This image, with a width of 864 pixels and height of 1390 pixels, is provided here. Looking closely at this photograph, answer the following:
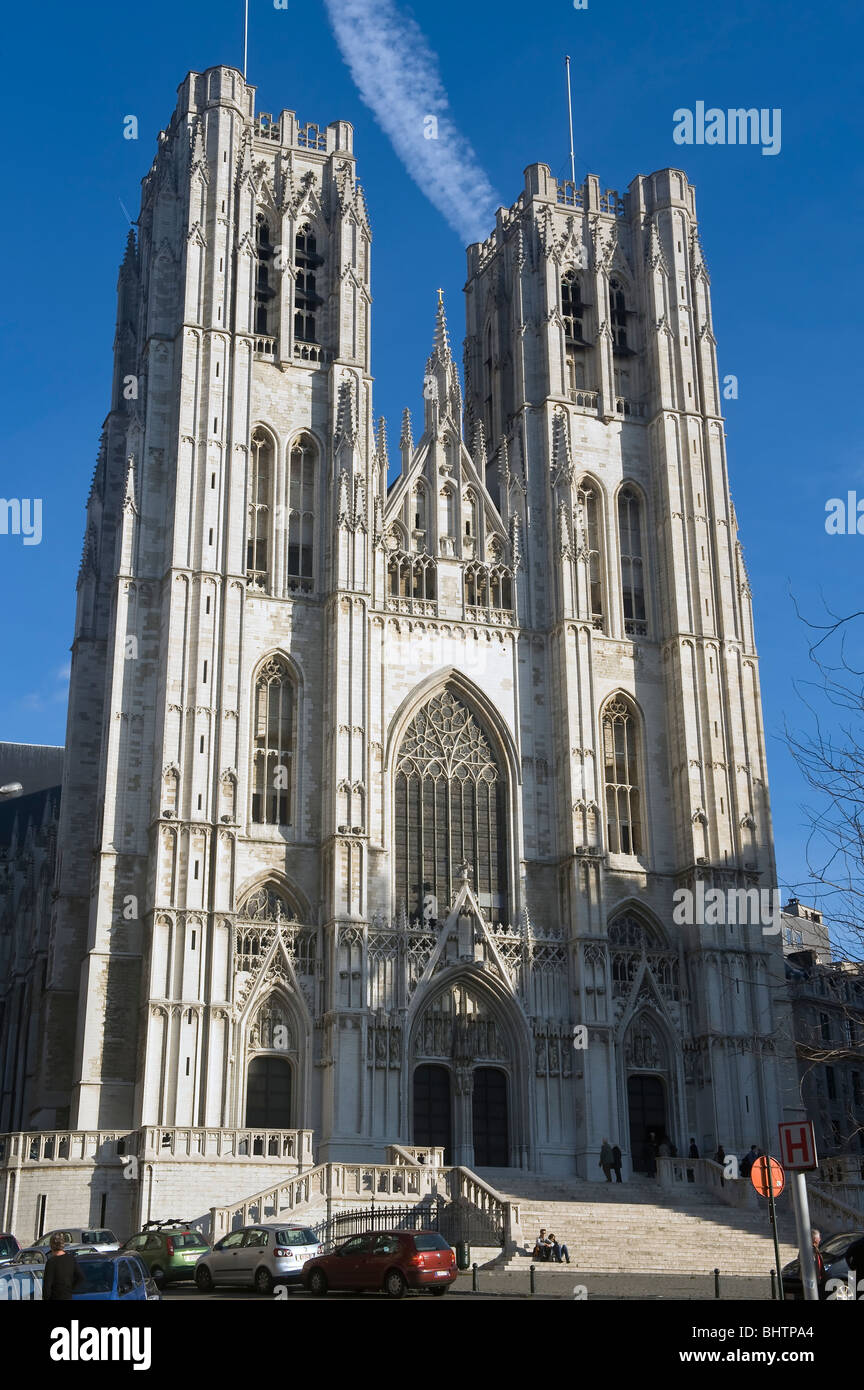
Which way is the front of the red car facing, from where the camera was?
facing away from the viewer and to the left of the viewer

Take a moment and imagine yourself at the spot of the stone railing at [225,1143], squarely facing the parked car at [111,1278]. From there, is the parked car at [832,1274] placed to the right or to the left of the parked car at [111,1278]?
left

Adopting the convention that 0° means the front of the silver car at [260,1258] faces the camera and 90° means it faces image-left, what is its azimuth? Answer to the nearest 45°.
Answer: approximately 135°

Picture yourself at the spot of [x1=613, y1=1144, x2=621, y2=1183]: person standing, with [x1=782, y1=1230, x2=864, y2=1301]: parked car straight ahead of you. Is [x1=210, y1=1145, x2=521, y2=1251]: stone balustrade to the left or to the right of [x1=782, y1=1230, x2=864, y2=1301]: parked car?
right

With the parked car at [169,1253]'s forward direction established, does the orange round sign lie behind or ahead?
behind

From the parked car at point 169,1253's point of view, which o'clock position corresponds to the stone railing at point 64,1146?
The stone railing is roughly at 1 o'clock from the parked car.

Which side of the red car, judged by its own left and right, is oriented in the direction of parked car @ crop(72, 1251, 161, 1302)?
left
